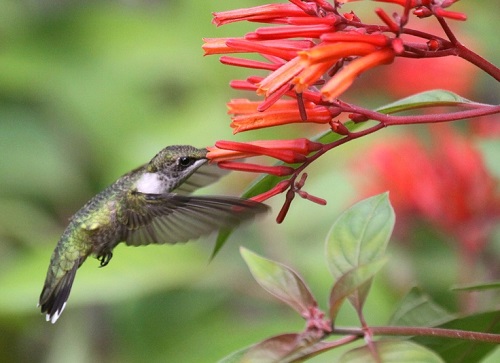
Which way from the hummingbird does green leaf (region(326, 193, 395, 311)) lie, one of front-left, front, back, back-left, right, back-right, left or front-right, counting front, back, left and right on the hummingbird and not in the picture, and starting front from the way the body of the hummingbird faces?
front-right

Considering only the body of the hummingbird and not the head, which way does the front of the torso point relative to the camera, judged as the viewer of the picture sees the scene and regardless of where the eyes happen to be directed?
to the viewer's right

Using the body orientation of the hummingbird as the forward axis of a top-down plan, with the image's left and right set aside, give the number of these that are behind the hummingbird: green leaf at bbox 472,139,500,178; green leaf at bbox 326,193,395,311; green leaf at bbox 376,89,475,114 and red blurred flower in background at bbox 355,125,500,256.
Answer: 0

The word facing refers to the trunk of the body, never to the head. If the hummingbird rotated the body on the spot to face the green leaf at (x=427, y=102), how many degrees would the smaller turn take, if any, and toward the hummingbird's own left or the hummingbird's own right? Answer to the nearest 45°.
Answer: approximately 45° to the hummingbird's own right

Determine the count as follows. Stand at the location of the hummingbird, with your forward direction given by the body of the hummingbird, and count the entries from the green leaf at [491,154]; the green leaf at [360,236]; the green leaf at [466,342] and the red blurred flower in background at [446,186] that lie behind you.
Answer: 0

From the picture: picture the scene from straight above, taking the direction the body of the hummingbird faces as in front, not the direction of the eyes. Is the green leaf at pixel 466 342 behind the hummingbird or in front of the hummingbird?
in front

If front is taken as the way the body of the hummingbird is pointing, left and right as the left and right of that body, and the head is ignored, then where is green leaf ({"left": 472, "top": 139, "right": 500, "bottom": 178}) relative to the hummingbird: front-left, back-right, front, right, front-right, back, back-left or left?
front

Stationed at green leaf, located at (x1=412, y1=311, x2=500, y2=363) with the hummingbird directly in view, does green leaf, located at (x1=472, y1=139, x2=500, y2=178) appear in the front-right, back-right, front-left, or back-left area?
front-right

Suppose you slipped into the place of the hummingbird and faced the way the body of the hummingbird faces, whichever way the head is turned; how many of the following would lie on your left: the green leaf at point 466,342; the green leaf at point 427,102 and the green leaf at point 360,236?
0

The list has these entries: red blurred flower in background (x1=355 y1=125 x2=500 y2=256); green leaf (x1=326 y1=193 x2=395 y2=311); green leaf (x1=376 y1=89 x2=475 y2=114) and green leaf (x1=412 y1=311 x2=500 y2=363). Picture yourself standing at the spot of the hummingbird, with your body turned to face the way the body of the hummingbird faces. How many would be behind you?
0

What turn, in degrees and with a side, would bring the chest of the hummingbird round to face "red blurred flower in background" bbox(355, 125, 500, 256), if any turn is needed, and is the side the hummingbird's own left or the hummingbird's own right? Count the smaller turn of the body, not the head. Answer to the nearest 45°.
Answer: approximately 45° to the hummingbird's own left
